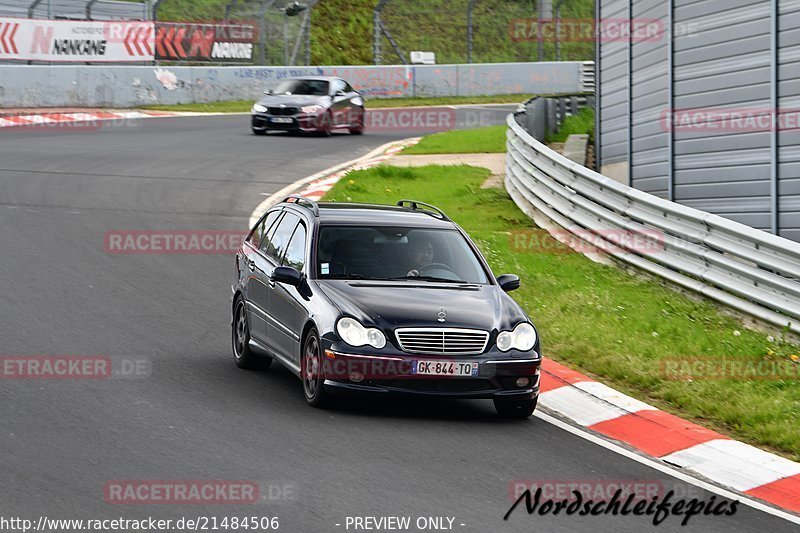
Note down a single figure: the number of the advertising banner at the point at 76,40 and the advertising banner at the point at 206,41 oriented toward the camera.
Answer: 2

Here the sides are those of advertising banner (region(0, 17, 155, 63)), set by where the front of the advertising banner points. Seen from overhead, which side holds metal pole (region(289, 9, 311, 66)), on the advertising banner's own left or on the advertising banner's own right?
on the advertising banner's own left

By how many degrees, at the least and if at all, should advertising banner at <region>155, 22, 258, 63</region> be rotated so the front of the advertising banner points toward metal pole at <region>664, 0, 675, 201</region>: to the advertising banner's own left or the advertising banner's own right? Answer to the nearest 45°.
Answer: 0° — it already faces it

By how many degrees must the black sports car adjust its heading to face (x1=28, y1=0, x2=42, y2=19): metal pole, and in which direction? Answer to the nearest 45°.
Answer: approximately 90° to its right

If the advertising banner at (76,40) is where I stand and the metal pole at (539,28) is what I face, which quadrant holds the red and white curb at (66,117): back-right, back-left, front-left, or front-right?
back-right

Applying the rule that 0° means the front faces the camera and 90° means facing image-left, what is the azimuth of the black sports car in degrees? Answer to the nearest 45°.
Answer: approximately 45°

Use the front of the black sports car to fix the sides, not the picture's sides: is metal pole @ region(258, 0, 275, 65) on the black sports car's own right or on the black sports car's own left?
on the black sports car's own right

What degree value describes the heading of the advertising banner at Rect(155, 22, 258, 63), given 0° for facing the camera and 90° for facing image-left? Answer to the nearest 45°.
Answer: approximately 0°

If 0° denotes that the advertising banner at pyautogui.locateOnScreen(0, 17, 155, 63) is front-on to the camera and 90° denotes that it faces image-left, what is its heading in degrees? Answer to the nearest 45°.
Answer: approximately 0°

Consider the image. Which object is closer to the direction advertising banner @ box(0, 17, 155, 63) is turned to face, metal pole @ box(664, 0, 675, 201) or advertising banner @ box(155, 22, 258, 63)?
the metal pole

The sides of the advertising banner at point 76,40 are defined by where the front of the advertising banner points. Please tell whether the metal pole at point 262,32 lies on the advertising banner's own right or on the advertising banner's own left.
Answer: on the advertising banner's own left
